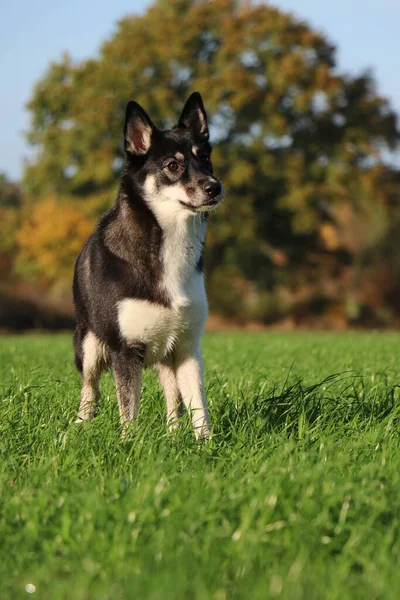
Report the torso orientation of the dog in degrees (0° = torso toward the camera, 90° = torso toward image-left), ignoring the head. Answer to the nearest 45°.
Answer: approximately 315°

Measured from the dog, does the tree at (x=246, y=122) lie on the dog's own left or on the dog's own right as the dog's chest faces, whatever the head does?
on the dog's own left
